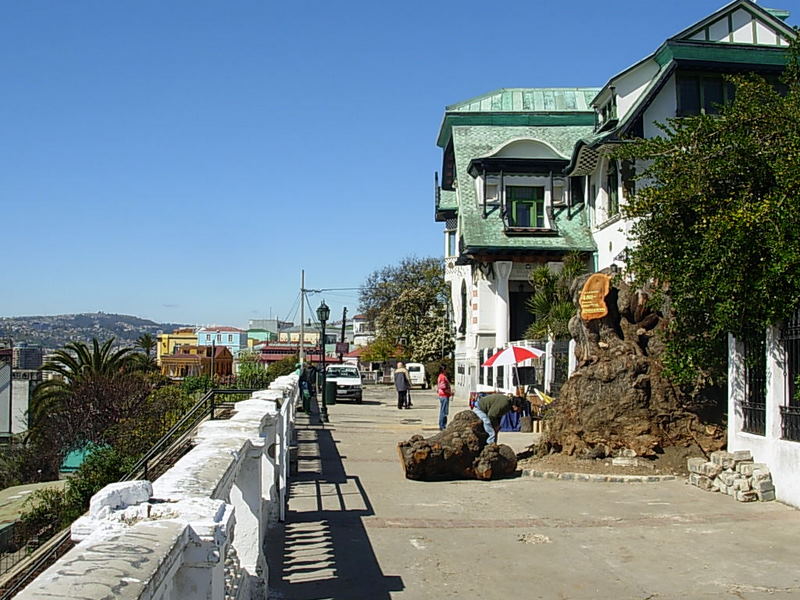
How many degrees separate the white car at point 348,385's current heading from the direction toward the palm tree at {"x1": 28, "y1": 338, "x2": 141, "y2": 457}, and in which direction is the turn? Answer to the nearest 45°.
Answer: approximately 45° to its right

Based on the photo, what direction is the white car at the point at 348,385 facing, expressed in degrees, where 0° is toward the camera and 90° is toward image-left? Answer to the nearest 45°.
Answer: approximately 0°

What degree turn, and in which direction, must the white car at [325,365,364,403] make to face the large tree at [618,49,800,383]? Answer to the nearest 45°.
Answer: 0° — it already faces it

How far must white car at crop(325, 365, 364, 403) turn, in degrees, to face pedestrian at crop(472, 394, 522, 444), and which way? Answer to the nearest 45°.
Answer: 0° — it already faces them

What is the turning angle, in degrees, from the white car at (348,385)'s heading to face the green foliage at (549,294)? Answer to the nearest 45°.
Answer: approximately 45° to its left

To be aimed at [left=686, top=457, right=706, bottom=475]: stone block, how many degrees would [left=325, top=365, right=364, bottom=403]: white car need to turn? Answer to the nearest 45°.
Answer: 0° — it already faces it

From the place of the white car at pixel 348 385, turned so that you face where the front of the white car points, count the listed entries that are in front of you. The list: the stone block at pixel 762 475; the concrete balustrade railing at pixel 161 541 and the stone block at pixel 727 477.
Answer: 3
